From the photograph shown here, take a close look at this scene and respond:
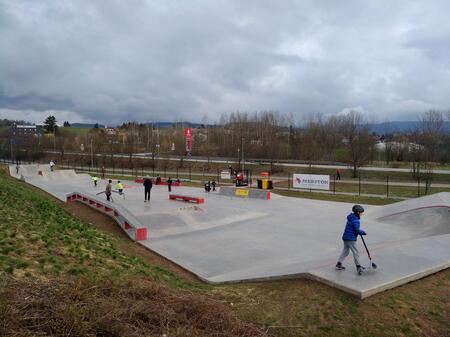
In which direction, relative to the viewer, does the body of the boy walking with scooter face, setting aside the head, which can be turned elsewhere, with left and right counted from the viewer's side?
facing to the right of the viewer

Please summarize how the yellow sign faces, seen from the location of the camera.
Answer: facing the viewer

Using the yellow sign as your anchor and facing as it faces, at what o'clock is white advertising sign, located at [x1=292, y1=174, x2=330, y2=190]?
The white advertising sign is roughly at 8 o'clock from the yellow sign.

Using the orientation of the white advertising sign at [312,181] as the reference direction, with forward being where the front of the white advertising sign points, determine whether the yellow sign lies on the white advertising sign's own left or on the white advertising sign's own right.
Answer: on the white advertising sign's own right

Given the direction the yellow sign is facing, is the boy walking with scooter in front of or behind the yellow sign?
in front

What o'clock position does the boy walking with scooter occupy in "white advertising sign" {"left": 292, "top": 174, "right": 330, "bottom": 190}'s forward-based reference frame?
The boy walking with scooter is roughly at 12 o'clock from the white advertising sign.

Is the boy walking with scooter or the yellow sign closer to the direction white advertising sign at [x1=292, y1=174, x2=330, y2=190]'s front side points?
the boy walking with scooter

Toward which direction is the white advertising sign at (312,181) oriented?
toward the camera
